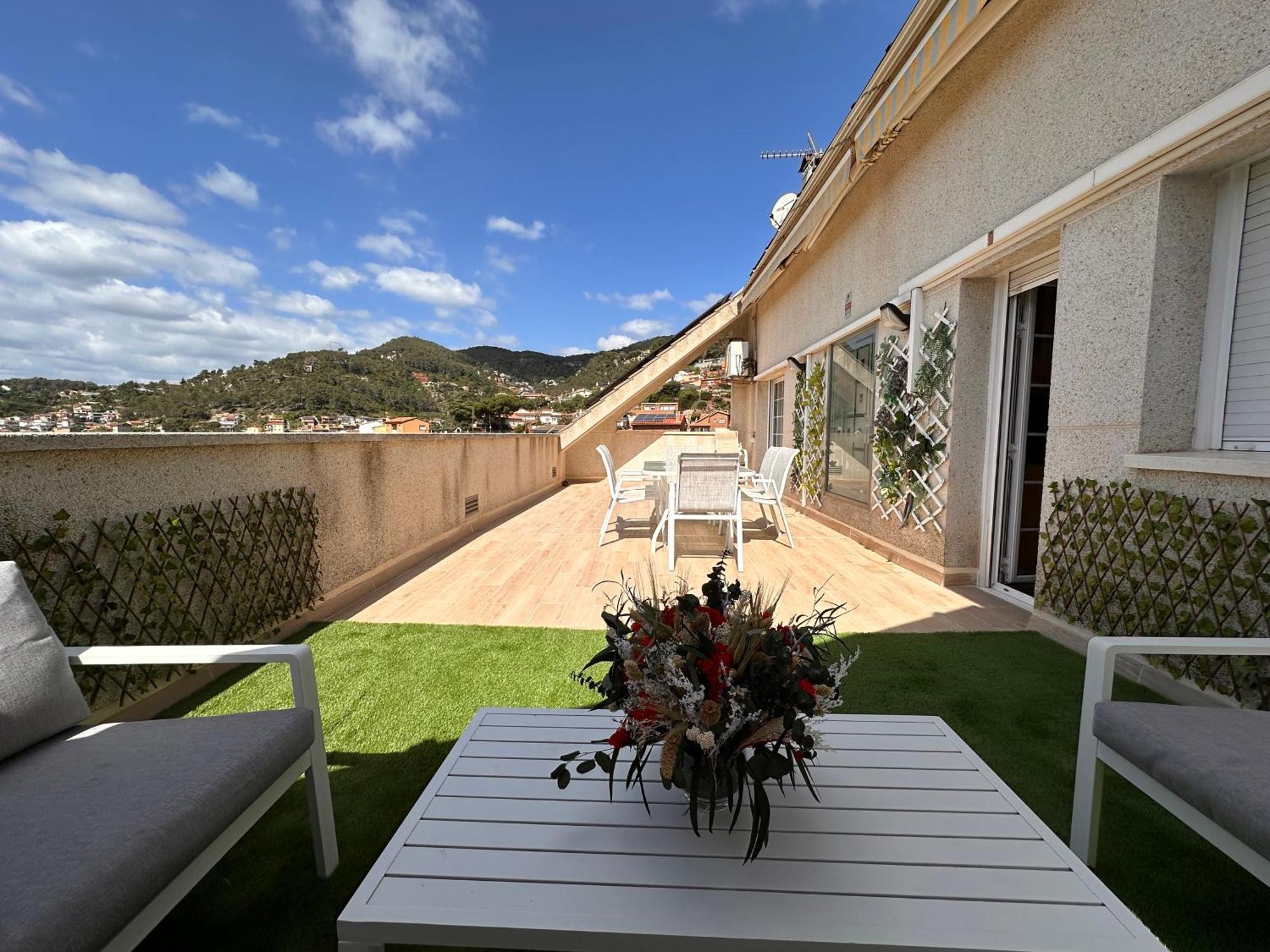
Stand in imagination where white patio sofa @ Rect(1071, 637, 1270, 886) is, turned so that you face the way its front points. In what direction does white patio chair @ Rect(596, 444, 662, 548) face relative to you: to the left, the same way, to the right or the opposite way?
the opposite way

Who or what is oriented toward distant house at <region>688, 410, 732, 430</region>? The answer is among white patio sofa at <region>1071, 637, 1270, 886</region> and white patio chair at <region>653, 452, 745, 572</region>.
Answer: the white patio chair

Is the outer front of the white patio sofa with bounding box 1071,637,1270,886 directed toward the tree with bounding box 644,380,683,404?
no

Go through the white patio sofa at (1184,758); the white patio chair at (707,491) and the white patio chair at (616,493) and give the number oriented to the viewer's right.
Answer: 1

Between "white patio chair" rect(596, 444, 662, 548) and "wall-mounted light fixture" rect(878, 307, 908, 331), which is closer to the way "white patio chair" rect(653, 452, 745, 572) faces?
the white patio chair

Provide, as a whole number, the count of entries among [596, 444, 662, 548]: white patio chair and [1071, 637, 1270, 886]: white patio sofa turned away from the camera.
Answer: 0

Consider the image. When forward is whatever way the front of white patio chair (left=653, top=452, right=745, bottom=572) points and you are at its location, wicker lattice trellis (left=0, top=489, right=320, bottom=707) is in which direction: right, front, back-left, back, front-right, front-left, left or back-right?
back-left

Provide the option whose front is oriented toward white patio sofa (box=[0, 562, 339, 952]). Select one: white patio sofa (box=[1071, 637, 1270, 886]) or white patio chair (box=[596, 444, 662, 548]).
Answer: white patio sofa (box=[1071, 637, 1270, 886])

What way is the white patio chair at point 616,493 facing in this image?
to the viewer's right

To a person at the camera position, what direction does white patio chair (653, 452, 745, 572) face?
facing away from the viewer

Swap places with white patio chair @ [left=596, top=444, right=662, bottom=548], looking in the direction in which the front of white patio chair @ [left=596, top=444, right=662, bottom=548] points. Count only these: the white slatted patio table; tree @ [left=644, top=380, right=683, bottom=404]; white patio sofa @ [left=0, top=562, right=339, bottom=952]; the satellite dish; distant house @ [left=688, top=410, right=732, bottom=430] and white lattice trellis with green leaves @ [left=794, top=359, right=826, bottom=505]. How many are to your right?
2

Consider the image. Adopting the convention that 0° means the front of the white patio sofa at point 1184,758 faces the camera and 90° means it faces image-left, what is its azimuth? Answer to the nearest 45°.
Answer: approximately 45°

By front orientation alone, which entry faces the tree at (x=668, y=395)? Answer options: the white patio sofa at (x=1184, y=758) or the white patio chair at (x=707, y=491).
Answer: the white patio chair

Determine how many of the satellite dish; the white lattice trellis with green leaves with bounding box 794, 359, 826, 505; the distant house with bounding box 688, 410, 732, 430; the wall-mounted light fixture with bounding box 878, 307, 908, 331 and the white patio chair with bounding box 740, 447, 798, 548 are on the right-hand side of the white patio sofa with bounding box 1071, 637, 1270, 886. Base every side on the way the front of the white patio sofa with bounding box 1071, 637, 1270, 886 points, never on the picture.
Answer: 5

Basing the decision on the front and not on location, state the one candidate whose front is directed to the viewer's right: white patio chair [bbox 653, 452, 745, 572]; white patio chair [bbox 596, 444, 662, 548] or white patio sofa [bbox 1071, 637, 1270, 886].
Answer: white patio chair [bbox 596, 444, 662, 548]

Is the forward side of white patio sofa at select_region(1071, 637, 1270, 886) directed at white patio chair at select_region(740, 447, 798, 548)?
no

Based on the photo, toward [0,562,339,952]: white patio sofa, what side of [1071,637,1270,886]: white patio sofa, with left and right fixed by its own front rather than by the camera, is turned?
front

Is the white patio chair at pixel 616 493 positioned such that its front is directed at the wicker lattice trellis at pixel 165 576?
no
